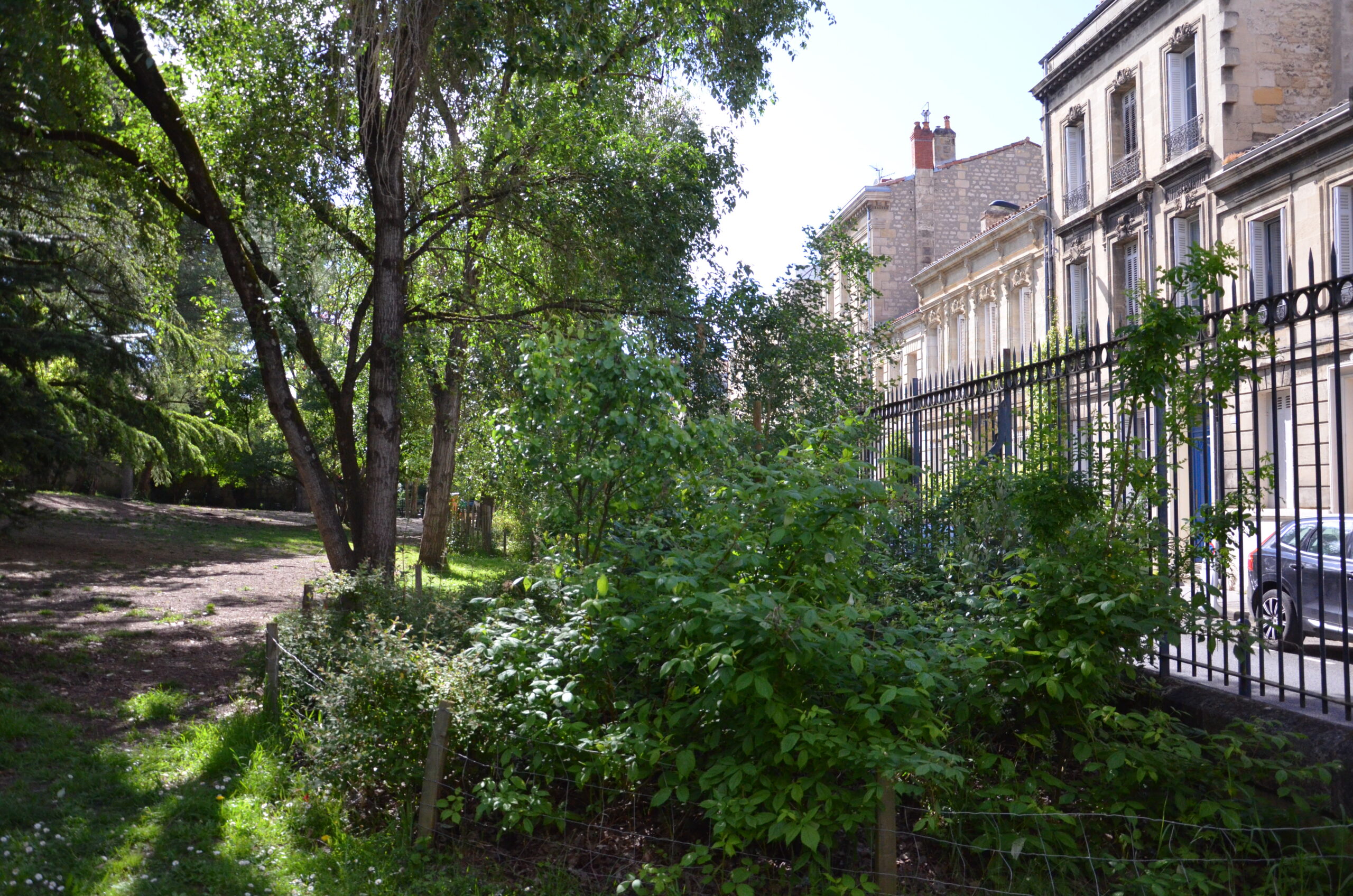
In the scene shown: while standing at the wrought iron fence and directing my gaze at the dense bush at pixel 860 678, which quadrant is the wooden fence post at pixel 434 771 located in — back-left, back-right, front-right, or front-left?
front-right

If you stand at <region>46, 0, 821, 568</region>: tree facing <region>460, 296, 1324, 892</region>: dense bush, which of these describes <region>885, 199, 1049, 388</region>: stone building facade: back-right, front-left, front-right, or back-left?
back-left

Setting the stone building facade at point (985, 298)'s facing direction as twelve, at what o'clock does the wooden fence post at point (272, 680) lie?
The wooden fence post is roughly at 11 o'clock from the stone building facade.

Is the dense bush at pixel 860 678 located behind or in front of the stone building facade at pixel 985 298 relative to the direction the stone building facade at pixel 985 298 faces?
in front

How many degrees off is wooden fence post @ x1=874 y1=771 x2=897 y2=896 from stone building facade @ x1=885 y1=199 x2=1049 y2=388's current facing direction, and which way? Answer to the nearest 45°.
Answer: approximately 45° to its left

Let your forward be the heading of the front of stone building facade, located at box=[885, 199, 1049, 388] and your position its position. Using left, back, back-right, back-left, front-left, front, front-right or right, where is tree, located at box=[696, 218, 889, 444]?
front-left

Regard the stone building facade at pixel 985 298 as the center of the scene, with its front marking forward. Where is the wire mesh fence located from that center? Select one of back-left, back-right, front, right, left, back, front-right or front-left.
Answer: front-left

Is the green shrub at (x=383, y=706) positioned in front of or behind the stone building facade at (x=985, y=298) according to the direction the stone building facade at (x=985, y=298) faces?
in front
